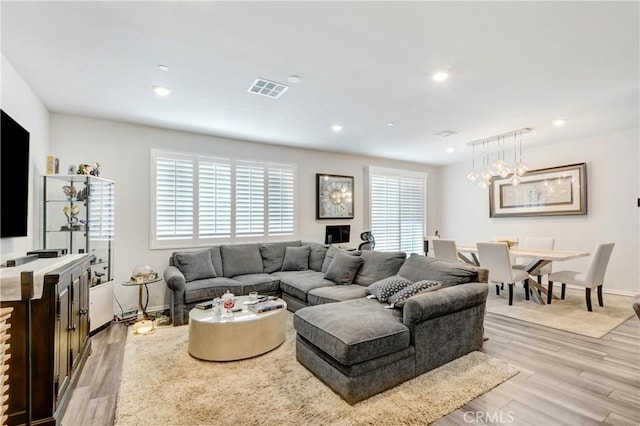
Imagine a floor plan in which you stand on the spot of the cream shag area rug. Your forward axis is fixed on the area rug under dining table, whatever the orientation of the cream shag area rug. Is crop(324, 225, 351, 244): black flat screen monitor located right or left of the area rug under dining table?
left

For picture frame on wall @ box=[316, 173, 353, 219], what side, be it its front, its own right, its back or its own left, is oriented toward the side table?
right

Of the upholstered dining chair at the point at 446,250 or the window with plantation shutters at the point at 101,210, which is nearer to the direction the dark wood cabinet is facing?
the upholstered dining chair

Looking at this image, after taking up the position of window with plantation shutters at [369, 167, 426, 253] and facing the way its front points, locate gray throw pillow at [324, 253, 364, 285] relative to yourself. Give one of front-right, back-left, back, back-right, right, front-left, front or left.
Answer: front-right

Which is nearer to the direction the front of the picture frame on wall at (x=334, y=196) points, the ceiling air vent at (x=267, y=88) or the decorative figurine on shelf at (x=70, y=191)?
the ceiling air vent

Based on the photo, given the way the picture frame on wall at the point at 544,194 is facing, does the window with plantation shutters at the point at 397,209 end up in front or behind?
in front

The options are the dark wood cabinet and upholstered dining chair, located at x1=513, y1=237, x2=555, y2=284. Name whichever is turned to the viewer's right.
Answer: the dark wood cabinet

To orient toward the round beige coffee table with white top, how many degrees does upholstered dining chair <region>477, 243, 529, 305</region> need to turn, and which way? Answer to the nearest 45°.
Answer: approximately 180°

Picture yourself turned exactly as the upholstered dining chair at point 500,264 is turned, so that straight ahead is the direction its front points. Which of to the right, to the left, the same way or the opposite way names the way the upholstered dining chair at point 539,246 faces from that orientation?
the opposite way

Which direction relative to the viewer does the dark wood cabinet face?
to the viewer's right
